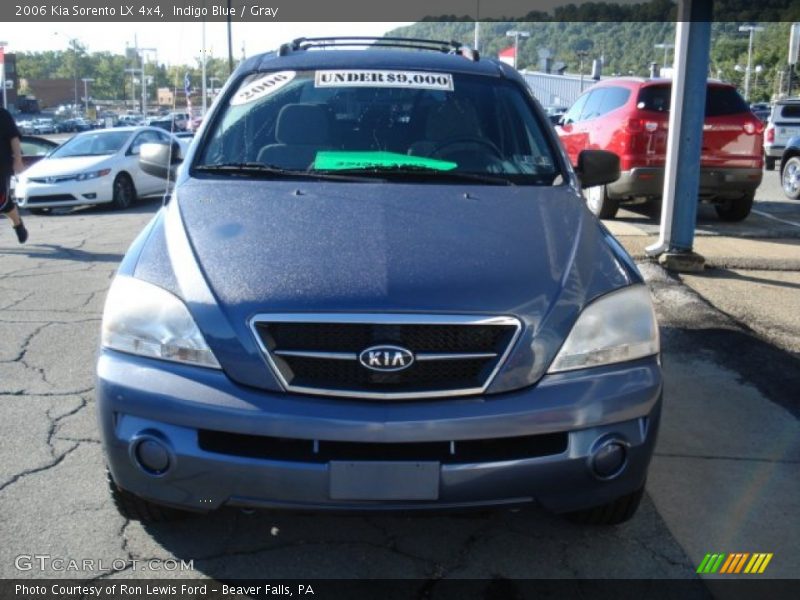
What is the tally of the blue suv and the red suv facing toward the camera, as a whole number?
1

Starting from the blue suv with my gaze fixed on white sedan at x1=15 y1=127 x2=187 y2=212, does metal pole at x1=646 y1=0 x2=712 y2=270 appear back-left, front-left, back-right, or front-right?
front-right

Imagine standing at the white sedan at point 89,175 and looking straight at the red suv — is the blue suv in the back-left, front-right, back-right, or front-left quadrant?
front-right

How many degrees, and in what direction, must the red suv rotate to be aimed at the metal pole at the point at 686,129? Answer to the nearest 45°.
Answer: approximately 135° to its left

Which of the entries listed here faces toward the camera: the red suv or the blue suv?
the blue suv

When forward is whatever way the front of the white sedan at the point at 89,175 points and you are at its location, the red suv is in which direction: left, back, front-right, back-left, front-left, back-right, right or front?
left

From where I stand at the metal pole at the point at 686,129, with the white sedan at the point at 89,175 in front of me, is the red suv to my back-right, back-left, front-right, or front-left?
front-right

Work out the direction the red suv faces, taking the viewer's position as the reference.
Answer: facing away from the viewer and to the left of the viewer

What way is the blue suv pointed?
toward the camera

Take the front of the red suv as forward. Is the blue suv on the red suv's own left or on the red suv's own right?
on the red suv's own left

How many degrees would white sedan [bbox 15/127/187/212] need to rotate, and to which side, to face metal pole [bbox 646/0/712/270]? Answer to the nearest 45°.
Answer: approximately 90° to its left

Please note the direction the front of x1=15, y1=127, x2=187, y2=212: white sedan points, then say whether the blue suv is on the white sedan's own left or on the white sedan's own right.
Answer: on the white sedan's own left

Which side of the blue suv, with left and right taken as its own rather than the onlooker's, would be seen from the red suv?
back

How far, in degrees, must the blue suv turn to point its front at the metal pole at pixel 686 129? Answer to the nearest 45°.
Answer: approximately 135° to its left
